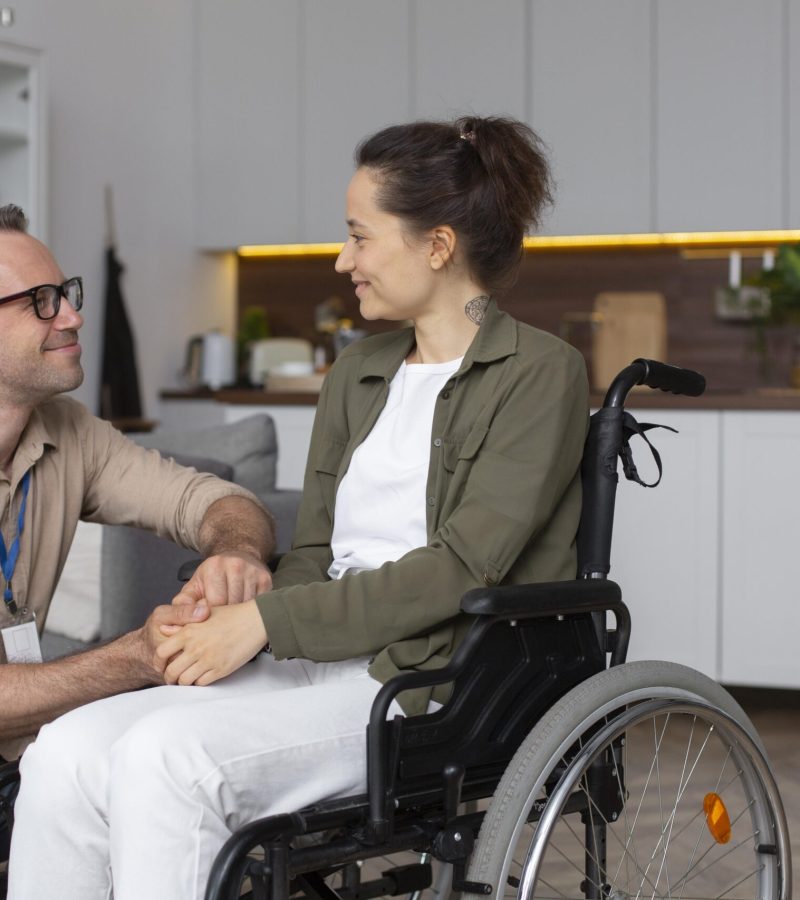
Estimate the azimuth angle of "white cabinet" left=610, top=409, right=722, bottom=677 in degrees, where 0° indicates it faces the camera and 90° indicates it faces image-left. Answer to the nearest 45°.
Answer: approximately 0°

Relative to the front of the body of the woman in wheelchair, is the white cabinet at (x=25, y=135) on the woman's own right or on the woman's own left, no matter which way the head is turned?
on the woman's own right

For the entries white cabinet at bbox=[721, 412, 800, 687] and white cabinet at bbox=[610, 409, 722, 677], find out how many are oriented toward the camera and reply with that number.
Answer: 2

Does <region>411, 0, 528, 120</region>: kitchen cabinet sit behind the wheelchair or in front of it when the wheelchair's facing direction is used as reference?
behind

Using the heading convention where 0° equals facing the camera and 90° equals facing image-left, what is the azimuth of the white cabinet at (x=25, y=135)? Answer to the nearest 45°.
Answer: approximately 315°

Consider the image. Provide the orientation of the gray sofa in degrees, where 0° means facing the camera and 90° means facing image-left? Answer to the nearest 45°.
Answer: approximately 45°

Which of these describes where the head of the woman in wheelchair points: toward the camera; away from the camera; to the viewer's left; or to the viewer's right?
to the viewer's left

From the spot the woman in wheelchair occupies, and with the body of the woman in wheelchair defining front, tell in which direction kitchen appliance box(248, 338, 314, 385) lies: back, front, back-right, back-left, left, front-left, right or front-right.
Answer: back-right
